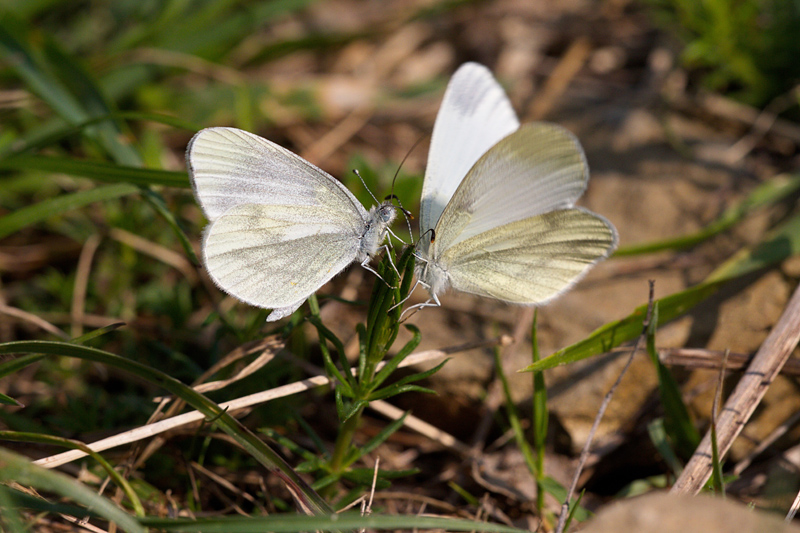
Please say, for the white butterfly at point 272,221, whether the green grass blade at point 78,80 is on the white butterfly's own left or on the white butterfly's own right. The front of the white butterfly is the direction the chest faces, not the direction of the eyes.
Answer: on the white butterfly's own left

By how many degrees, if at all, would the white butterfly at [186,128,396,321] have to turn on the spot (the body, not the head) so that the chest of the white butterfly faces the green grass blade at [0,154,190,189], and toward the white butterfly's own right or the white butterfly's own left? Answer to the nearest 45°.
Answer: approximately 135° to the white butterfly's own left

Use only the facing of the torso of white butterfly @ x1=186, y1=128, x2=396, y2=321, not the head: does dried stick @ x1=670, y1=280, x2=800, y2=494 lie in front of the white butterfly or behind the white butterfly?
in front

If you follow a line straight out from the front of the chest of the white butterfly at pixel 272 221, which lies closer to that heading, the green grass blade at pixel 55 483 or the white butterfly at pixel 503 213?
the white butterfly

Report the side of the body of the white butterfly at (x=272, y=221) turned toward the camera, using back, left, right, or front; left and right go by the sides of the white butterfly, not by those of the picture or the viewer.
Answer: right

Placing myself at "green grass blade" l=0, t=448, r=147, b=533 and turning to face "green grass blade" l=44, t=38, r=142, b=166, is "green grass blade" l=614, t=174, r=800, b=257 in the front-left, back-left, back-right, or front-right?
front-right

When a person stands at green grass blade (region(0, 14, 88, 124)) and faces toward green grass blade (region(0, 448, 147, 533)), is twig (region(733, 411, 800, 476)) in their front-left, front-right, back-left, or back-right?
front-left

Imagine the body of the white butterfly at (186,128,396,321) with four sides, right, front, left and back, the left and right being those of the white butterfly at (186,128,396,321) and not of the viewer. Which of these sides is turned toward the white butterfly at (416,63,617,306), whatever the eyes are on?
front

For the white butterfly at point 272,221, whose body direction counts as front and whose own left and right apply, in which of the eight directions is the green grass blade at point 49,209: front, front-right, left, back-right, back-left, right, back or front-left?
back-left

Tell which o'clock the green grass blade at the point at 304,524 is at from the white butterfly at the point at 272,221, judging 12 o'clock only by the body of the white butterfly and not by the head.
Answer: The green grass blade is roughly at 3 o'clock from the white butterfly.

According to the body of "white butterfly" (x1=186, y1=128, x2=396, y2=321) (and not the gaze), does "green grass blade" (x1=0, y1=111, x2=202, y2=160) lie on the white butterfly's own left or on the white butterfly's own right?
on the white butterfly's own left
